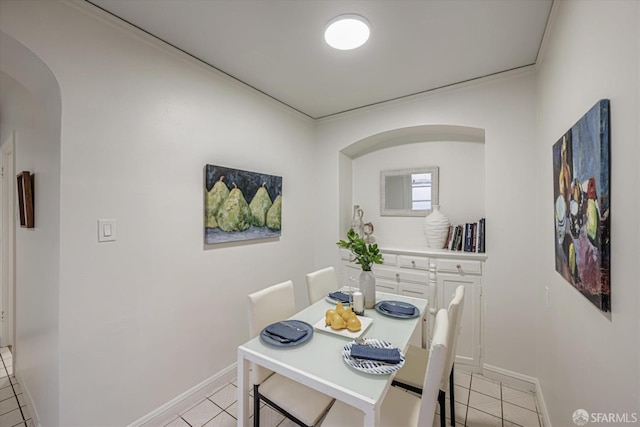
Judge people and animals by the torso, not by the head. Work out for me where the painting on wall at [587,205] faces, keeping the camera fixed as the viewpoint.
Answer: facing to the left of the viewer

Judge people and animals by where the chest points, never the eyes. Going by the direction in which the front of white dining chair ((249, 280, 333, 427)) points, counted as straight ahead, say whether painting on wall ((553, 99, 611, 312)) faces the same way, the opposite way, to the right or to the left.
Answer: the opposite way

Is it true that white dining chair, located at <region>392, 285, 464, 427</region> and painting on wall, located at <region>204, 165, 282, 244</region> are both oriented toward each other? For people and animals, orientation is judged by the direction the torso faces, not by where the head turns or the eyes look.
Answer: yes

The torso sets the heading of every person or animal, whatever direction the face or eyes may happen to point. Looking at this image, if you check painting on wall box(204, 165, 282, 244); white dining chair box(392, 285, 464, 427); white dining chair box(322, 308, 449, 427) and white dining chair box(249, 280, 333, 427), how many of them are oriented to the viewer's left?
2

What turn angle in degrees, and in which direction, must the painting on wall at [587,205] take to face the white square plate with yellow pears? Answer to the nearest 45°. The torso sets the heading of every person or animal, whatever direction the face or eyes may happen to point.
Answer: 0° — it already faces it

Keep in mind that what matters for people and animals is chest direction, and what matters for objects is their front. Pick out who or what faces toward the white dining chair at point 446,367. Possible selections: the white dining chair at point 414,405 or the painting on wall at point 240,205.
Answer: the painting on wall

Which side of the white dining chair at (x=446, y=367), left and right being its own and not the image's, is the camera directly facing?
left

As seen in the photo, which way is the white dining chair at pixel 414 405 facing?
to the viewer's left

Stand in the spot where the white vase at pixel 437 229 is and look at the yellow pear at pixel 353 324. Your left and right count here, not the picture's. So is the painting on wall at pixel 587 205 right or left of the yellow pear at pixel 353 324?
left

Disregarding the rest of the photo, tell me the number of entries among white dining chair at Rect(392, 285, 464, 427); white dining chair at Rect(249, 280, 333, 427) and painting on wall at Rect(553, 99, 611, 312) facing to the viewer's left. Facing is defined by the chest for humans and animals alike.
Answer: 2

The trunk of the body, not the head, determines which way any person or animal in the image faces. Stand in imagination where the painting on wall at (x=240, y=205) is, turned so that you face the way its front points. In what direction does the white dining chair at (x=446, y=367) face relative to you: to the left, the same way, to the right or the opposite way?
the opposite way

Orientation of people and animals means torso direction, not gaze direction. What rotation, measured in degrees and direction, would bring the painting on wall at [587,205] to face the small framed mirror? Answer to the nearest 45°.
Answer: approximately 45° to its right
